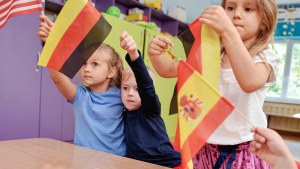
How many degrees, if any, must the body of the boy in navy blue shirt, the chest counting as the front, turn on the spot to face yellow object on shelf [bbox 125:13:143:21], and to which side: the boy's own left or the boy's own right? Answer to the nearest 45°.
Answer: approximately 135° to the boy's own right

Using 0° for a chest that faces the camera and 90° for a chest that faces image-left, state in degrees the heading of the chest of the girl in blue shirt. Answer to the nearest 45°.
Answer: approximately 45°

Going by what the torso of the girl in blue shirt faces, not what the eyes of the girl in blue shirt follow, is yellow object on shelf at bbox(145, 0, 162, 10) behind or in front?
behind

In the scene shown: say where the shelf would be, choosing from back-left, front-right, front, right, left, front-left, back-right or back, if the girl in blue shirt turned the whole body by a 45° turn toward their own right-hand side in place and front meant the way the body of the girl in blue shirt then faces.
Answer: right

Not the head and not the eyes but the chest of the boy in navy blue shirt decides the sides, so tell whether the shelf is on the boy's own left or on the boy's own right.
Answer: on the boy's own right

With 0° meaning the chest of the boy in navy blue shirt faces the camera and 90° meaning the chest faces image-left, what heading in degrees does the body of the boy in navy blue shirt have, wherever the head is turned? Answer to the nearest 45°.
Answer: approximately 45°
